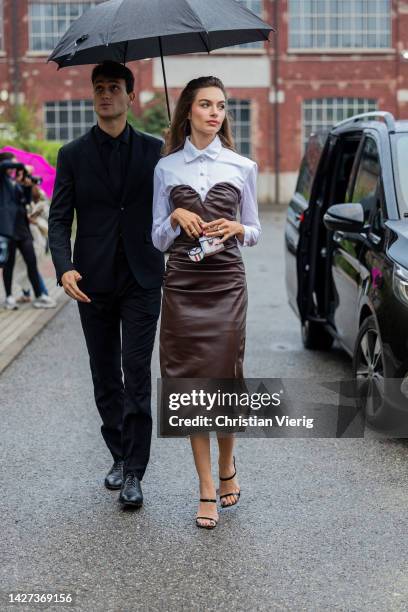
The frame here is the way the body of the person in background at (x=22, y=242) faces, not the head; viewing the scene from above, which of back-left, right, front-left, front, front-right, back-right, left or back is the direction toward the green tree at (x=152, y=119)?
left

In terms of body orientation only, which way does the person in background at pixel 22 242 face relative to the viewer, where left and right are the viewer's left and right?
facing to the right of the viewer

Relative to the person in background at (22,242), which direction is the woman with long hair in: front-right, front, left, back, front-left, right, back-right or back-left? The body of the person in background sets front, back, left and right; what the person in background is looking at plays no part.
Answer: right

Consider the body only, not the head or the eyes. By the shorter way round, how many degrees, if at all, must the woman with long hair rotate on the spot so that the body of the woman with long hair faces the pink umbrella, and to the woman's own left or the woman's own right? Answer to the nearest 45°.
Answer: approximately 180°

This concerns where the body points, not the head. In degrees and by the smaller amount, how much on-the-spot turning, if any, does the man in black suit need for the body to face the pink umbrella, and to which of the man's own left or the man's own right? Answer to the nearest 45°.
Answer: approximately 180°

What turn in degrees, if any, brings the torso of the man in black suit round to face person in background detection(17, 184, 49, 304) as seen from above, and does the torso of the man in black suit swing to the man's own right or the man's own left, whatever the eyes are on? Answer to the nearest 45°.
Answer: approximately 180°
